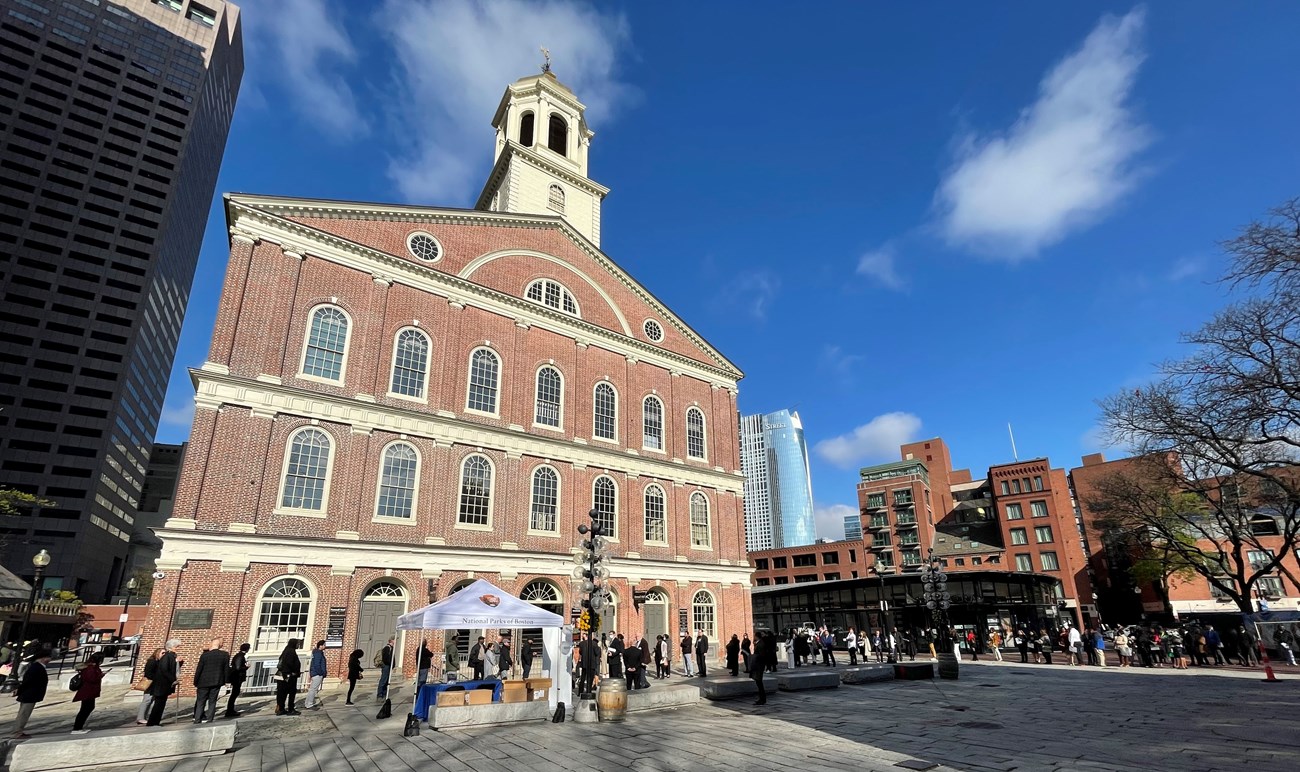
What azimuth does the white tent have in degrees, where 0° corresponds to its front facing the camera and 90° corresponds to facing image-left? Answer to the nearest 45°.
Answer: approximately 0°

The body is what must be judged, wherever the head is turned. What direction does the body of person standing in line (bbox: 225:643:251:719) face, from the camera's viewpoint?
to the viewer's right

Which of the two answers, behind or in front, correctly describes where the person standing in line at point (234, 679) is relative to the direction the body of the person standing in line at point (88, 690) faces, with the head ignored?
in front

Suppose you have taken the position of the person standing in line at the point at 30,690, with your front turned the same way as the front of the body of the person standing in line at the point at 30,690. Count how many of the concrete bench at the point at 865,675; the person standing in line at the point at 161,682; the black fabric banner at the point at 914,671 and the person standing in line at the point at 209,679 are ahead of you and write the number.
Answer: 4

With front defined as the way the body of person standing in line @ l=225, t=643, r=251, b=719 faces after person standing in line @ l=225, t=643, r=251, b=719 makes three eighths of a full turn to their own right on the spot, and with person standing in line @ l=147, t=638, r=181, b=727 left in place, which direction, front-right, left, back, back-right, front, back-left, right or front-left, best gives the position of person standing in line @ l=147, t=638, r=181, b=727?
front

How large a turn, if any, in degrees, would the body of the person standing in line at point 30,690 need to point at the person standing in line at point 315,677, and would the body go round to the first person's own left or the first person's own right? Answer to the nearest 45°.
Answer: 0° — they already face them

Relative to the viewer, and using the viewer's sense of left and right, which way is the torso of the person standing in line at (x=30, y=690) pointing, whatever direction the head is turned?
facing to the right of the viewer

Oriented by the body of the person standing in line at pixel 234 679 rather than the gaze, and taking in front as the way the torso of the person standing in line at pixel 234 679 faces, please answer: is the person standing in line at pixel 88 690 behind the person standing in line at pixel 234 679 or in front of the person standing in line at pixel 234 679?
behind

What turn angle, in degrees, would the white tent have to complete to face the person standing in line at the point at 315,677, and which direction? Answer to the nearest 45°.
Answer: approximately 135° to its right

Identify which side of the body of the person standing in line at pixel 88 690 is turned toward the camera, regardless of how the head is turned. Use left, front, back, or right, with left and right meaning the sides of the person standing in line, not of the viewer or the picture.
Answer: right

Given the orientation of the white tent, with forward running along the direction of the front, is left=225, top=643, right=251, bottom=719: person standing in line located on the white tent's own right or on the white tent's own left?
on the white tent's own right

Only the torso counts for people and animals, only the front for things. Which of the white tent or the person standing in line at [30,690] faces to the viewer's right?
the person standing in line

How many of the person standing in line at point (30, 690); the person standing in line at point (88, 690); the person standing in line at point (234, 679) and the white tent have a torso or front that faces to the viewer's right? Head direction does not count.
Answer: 3

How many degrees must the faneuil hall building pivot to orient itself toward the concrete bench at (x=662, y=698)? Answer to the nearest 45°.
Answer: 0° — it already faces it
